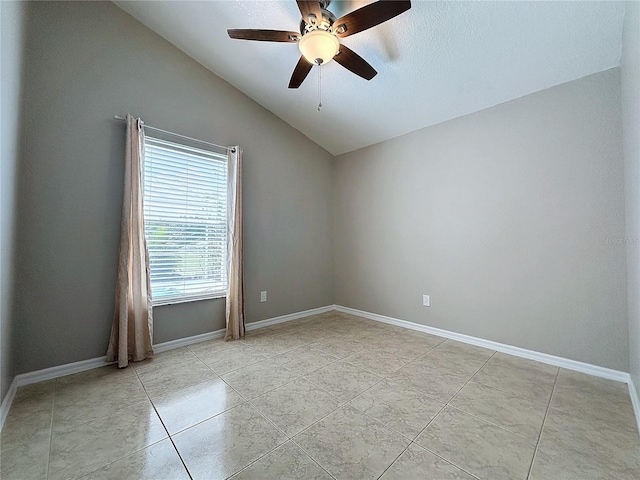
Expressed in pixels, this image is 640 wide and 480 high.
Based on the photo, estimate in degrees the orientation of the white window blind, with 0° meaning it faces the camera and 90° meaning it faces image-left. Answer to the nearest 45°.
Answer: approximately 315°

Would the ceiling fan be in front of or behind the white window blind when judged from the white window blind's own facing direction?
in front

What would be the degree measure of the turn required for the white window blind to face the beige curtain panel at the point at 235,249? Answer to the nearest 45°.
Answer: approximately 45° to its left

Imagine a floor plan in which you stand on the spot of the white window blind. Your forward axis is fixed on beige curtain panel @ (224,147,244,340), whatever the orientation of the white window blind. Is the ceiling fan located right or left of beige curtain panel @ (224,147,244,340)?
right

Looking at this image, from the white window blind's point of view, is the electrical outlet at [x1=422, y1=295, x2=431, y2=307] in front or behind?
in front

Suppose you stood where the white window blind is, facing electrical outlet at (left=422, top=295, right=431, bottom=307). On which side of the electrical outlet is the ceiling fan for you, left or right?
right
